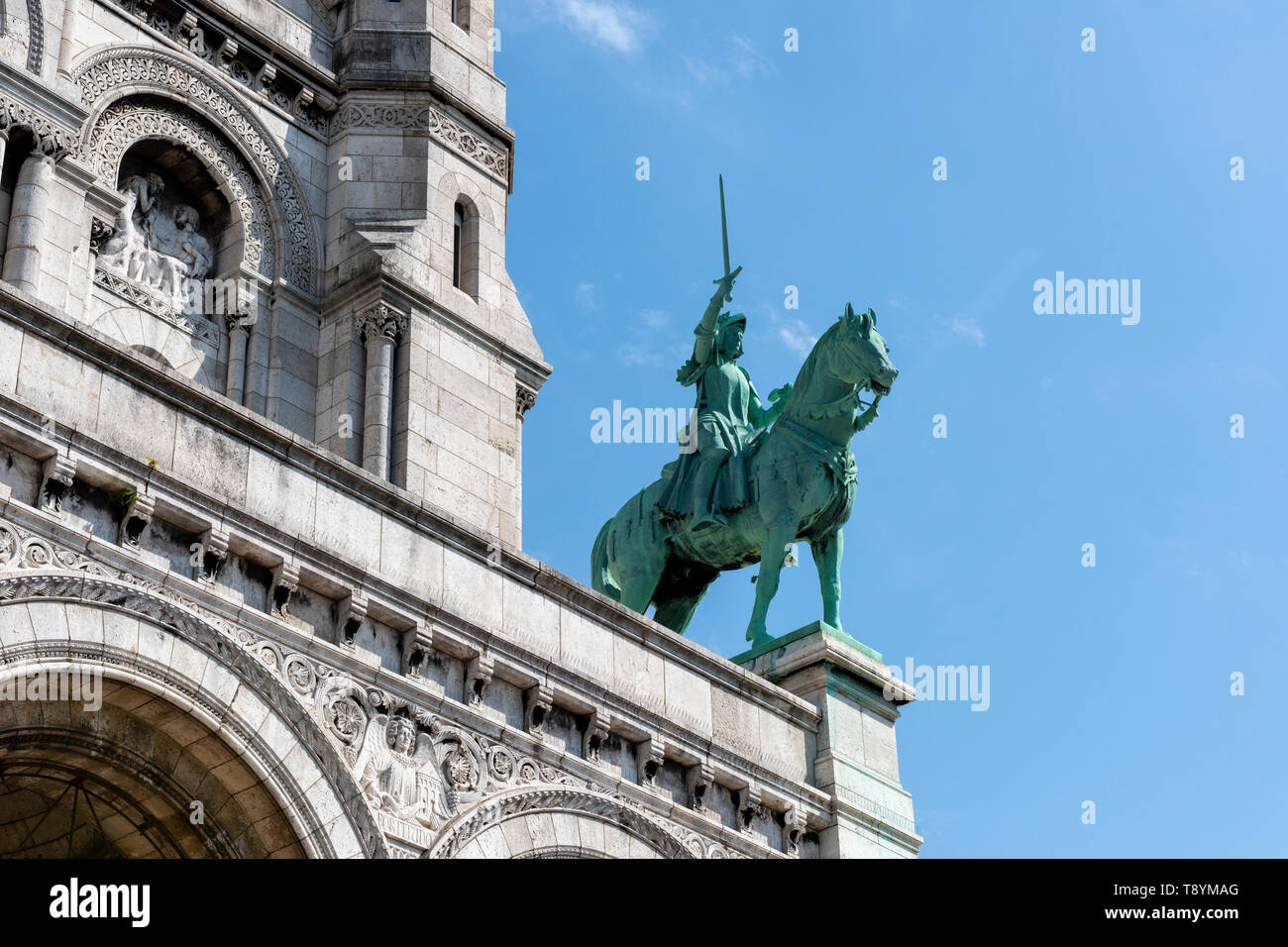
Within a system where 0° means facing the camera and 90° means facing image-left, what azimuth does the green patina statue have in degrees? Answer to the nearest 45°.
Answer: approximately 315°
